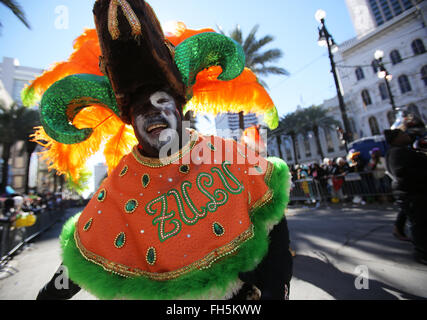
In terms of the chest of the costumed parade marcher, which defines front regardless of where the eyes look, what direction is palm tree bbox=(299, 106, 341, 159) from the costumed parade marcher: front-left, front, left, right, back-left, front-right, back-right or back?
back-left

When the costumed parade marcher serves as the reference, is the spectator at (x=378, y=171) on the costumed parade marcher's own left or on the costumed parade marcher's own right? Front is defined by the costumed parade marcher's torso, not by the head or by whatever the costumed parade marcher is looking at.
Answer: on the costumed parade marcher's own left

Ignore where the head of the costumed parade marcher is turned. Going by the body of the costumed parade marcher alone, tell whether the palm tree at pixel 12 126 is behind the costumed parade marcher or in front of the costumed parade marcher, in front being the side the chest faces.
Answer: behind

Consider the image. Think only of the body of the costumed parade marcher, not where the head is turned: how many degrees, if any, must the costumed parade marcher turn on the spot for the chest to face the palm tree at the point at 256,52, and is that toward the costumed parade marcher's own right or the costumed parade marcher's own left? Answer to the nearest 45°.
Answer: approximately 135° to the costumed parade marcher's own left

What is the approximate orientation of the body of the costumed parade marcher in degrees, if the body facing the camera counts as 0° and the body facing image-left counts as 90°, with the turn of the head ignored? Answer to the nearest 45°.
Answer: approximately 0°

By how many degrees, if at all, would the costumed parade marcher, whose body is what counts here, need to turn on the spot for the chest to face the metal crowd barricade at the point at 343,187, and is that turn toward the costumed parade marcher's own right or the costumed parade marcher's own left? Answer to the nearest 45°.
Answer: approximately 135° to the costumed parade marcher's own left

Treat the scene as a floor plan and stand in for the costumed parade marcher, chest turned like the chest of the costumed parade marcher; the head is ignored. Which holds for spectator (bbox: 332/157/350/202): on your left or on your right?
on your left

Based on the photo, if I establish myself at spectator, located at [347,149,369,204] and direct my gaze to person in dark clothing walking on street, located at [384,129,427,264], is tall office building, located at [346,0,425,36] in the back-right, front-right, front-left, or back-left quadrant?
back-left

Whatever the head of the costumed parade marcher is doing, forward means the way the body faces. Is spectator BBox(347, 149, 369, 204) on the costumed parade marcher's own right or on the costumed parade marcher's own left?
on the costumed parade marcher's own left
